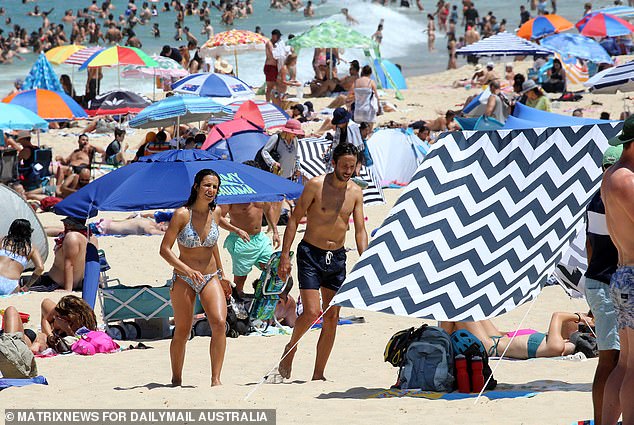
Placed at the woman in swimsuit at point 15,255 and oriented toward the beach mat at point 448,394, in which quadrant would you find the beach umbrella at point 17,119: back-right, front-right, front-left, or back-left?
back-left

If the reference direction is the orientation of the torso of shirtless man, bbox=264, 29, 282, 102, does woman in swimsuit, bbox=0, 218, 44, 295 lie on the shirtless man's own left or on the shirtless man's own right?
on the shirtless man's own right

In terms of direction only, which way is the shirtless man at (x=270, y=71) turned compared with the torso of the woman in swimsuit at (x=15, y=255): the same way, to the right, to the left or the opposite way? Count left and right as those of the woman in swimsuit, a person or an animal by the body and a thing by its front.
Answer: to the right

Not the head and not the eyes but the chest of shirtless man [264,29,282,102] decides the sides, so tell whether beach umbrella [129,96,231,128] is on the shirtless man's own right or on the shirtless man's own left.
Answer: on the shirtless man's own right

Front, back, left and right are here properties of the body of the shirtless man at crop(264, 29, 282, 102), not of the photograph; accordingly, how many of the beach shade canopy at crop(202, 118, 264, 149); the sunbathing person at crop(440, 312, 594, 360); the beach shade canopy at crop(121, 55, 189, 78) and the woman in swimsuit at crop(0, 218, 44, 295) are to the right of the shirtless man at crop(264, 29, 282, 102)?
3
